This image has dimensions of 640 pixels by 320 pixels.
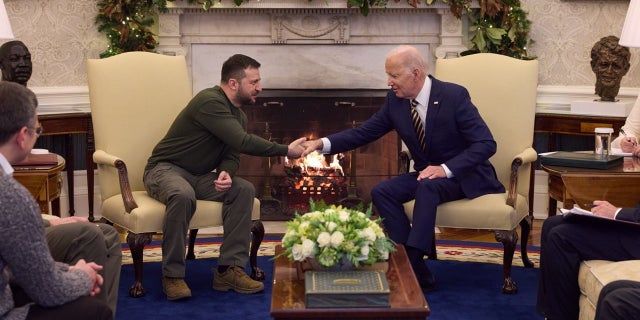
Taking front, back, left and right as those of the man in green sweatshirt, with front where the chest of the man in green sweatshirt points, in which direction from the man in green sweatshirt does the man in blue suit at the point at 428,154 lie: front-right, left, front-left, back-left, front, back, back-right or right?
front-left

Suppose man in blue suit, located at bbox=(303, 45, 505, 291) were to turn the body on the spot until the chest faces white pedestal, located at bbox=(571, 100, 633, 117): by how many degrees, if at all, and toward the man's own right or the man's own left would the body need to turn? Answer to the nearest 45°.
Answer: approximately 180°

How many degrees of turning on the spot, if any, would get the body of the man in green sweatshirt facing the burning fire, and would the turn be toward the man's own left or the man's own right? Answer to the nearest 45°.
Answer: approximately 90° to the man's own left

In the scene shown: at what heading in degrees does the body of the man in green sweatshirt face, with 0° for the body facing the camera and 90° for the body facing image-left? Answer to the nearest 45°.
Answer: approximately 315°

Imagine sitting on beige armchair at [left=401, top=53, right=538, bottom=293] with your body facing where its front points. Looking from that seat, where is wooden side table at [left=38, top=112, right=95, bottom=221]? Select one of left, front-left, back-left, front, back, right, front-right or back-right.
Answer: front-right

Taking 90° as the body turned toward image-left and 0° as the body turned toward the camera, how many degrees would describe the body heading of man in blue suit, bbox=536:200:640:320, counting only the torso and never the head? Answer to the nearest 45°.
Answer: approximately 90°

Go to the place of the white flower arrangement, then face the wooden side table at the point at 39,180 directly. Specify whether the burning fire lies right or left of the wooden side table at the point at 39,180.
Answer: right

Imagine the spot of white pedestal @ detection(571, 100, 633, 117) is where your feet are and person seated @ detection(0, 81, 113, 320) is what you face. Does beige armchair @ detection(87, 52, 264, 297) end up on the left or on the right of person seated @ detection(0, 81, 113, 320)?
right

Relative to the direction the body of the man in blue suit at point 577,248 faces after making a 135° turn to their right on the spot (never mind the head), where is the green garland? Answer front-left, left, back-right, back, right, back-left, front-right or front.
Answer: left

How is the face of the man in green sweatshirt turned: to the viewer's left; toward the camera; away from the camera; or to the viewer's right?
to the viewer's right

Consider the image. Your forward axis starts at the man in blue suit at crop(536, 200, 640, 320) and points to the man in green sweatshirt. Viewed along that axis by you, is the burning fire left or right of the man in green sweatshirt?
right

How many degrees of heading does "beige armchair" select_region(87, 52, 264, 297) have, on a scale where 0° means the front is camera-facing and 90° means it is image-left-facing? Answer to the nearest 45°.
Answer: approximately 315°

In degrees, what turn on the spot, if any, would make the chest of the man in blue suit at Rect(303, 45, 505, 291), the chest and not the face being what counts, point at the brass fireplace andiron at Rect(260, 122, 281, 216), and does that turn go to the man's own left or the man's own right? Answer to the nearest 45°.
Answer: approximately 90° to the man's own right

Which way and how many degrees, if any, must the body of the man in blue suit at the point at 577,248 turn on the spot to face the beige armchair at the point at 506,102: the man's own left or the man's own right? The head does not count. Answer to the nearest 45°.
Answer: approximately 90° to the man's own right

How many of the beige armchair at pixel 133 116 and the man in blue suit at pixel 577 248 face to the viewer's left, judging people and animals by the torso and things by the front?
1

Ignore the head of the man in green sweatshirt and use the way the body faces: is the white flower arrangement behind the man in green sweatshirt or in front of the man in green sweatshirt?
in front
